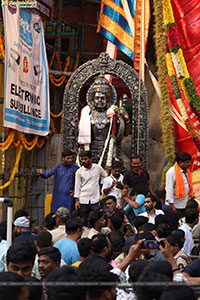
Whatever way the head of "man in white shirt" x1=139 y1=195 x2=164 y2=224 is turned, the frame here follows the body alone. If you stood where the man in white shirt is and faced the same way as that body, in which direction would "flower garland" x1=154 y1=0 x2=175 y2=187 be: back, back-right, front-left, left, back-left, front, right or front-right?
back

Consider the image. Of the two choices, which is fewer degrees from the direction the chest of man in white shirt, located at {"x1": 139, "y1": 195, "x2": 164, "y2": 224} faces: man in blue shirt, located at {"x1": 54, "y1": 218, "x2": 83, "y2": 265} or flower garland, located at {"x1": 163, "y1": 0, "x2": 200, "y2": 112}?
the man in blue shirt

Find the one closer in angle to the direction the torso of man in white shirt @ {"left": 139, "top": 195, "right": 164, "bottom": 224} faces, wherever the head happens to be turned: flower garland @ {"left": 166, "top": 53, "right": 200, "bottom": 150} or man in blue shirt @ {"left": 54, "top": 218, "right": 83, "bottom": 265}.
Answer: the man in blue shirt
